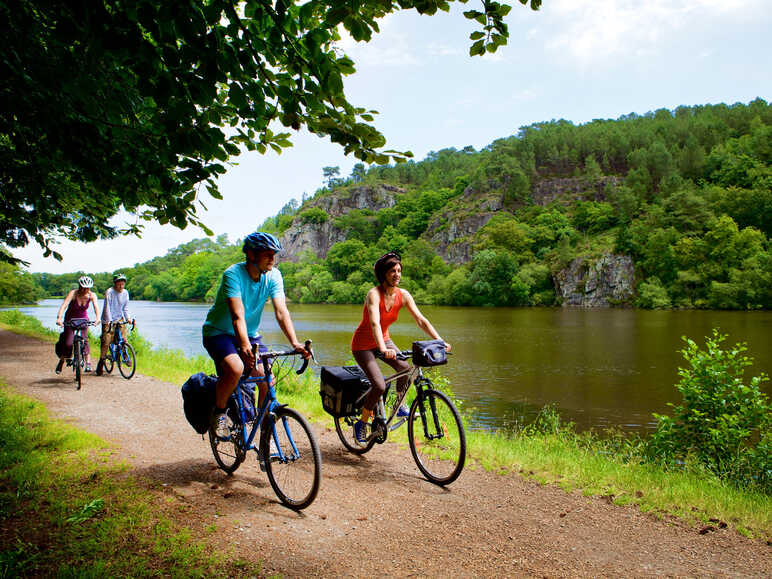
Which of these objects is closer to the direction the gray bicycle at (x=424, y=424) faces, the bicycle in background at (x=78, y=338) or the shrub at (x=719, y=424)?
the shrub

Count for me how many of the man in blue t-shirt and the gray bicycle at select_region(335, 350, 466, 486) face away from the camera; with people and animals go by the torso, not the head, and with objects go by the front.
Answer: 0

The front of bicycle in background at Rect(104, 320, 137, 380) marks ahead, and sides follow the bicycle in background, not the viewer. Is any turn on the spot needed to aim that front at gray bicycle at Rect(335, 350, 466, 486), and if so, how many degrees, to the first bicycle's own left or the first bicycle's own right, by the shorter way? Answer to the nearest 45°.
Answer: approximately 45° to the first bicycle's own right

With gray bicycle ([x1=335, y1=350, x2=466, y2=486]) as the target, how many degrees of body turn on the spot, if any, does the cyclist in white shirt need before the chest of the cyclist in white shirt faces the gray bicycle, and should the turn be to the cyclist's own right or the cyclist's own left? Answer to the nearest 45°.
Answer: approximately 45° to the cyclist's own right

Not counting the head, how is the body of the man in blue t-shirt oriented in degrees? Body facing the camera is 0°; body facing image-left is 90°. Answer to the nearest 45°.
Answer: approximately 315°

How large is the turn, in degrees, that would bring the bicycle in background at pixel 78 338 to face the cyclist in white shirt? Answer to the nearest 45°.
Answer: approximately 135° to its left

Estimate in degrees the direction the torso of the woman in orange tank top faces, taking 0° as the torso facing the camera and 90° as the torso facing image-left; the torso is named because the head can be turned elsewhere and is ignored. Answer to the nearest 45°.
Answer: approximately 315°

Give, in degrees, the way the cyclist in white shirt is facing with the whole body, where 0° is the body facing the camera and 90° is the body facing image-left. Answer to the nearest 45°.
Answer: approximately 315°

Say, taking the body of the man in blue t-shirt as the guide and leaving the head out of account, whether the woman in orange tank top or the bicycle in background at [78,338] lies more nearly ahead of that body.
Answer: the woman in orange tank top

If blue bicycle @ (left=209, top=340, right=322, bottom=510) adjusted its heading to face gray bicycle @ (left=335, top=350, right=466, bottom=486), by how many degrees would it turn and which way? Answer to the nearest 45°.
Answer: approximately 90° to its left

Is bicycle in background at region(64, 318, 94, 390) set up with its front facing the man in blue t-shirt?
yes

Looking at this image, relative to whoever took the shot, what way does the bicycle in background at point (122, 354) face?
facing the viewer and to the right of the viewer
